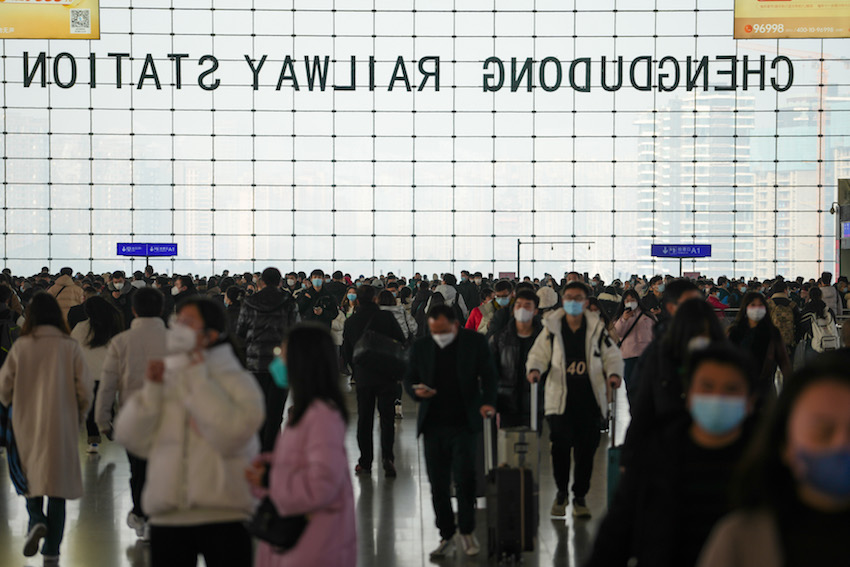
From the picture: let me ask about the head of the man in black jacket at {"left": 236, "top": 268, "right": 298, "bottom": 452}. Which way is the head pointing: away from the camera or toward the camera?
away from the camera

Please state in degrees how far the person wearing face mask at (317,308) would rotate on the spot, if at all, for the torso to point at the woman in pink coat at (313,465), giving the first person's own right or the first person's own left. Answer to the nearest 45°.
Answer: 0° — they already face them

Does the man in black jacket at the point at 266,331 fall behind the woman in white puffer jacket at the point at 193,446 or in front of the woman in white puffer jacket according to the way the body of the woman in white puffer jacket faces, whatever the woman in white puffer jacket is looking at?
behind

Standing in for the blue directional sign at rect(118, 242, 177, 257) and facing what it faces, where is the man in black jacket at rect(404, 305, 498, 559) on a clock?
The man in black jacket is roughly at 12 o'clock from the blue directional sign.

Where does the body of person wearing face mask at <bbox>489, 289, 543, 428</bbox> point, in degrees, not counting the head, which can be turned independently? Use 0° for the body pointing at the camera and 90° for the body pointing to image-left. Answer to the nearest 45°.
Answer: approximately 0°

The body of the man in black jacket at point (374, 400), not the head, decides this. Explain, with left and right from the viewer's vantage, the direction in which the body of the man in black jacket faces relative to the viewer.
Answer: facing away from the viewer
